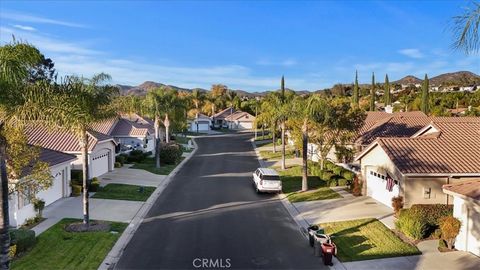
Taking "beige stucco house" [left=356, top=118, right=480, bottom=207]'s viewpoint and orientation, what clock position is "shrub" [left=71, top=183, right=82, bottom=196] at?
The shrub is roughly at 1 o'clock from the beige stucco house.

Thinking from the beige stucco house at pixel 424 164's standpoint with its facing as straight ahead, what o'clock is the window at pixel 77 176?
The window is roughly at 1 o'clock from the beige stucco house.

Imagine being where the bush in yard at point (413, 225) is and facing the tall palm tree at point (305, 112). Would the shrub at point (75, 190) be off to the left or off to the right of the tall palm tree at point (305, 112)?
left

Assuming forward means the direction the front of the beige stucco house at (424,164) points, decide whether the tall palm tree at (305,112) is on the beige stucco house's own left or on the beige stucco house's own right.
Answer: on the beige stucco house's own right

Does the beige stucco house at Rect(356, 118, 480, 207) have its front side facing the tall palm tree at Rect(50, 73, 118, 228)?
yes

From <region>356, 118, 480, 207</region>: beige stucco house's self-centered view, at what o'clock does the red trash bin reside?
The red trash bin is roughly at 11 o'clock from the beige stucco house.

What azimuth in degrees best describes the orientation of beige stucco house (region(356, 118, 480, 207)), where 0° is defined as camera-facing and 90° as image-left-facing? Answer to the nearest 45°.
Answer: approximately 45°

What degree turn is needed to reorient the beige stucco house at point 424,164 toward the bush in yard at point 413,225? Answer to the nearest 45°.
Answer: approximately 45° to its left
